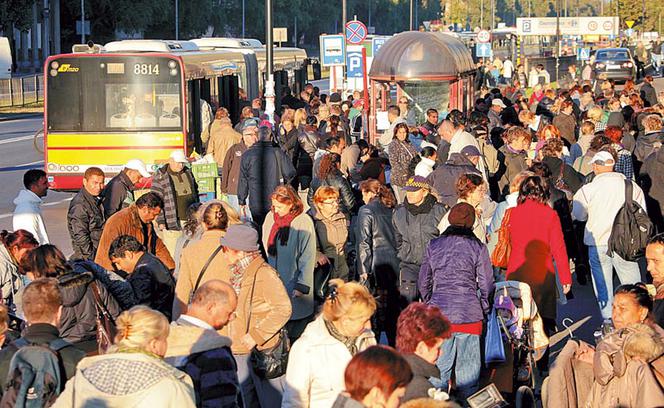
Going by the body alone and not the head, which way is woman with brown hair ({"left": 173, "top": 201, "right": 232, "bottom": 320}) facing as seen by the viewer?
away from the camera

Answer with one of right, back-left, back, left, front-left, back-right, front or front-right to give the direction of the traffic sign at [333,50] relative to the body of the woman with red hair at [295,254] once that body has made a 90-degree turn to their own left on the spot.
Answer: back-left

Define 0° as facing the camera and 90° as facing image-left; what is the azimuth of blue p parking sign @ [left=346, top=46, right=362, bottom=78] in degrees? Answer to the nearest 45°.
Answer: approximately 0°

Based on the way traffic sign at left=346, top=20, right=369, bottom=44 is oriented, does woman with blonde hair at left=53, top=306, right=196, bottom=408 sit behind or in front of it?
in front

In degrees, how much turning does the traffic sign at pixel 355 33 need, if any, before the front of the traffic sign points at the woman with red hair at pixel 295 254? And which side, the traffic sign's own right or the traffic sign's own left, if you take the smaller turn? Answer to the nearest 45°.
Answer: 0° — it already faces them

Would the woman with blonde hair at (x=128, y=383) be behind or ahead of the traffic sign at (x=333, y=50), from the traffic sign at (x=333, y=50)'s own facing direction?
ahead

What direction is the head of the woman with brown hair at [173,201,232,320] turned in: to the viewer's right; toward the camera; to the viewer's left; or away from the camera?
away from the camera

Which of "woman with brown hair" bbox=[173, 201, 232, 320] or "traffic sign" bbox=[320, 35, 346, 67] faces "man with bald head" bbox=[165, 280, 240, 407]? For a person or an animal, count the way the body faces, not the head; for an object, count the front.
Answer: the traffic sign
